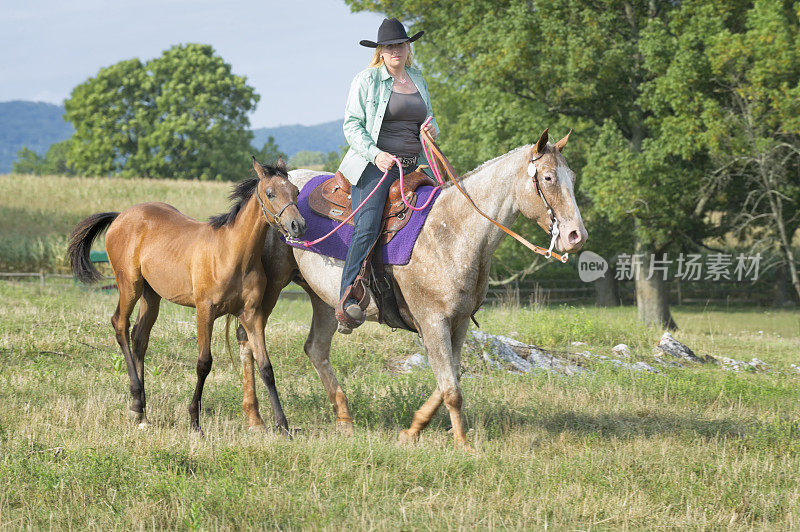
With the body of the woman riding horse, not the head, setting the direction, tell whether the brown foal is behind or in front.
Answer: behind

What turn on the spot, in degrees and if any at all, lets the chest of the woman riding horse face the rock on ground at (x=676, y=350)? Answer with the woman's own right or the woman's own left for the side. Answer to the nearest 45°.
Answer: approximately 90° to the woman's own left

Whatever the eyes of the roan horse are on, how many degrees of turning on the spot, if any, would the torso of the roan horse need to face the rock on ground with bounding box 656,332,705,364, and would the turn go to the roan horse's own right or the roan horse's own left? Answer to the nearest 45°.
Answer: approximately 90° to the roan horse's own left

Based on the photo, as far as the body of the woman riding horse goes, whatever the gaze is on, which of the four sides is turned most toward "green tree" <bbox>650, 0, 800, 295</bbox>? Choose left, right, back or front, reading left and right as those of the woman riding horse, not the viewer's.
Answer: left
